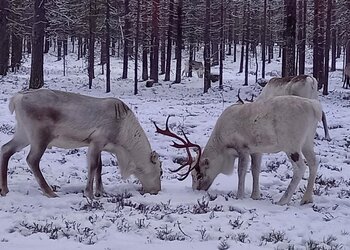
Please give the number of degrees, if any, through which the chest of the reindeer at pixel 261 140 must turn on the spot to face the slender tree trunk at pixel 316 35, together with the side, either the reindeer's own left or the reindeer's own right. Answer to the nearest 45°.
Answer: approximately 90° to the reindeer's own right

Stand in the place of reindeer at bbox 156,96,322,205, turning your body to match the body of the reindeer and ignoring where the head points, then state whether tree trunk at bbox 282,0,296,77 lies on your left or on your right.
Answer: on your right

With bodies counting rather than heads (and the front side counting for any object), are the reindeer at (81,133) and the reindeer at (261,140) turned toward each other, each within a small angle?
yes

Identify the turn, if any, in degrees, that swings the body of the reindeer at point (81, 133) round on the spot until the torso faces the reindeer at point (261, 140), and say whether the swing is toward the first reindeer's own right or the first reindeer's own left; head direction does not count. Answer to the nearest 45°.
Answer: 0° — it already faces it

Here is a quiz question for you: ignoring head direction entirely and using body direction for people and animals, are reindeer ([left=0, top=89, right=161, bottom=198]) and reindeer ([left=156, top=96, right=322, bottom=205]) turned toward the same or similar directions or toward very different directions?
very different directions

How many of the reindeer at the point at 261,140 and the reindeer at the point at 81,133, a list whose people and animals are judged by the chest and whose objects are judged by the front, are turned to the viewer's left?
1

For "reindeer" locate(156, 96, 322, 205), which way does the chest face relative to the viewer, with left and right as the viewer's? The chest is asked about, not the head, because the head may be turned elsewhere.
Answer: facing to the left of the viewer

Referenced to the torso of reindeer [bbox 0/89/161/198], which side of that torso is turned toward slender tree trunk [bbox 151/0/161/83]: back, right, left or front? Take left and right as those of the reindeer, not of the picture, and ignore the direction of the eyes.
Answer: left

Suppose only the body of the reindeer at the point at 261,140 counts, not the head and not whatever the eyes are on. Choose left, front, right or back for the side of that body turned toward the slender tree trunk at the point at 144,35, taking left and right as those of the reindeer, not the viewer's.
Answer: right

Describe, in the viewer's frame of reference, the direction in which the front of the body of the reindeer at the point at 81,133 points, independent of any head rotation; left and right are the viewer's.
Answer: facing to the right of the viewer
